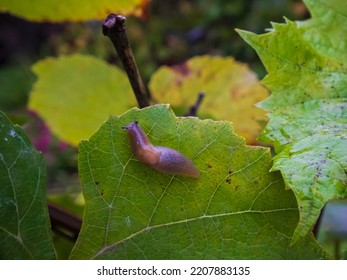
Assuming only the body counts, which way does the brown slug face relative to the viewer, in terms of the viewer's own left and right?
facing away from the viewer and to the left of the viewer

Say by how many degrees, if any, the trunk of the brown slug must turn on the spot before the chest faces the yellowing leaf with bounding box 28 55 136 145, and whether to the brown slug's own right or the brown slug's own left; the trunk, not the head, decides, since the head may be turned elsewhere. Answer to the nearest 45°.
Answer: approximately 45° to the brown slug's own right
